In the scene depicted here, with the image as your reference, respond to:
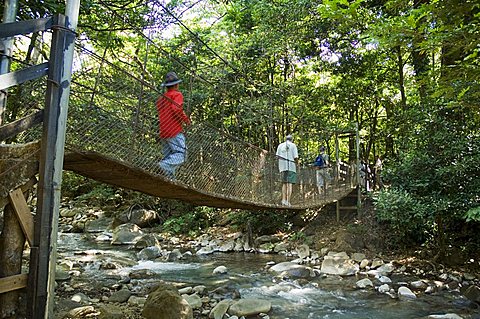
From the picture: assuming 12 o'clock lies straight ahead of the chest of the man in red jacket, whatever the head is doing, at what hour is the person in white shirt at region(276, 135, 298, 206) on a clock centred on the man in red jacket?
The person in white shirt is roughly at 12 o'clock from the man in red jacket.

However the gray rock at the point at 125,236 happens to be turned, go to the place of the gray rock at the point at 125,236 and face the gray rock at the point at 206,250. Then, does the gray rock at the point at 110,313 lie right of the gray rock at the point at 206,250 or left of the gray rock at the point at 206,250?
right

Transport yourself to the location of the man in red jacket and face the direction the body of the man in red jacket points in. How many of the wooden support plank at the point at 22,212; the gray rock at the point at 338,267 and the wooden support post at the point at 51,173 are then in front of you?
1

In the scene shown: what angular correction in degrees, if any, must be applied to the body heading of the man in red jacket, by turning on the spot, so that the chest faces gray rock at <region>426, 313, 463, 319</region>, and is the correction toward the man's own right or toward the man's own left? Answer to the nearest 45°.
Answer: approximately 45° to the man's own right

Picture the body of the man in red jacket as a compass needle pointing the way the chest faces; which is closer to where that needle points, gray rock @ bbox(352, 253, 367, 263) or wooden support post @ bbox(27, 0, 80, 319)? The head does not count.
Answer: the gray rock

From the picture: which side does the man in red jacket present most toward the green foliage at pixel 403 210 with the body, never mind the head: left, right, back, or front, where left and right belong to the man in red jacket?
front

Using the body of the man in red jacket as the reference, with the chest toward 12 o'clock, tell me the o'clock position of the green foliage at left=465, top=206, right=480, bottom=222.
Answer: The green foliage is roughly at 1 o'clock from the man in red jacket.

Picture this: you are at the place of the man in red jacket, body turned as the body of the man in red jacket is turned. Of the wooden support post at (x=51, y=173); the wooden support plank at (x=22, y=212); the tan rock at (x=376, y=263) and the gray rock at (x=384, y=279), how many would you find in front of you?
2

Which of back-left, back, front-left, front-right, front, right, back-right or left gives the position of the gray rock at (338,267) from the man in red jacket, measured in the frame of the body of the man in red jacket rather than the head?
front

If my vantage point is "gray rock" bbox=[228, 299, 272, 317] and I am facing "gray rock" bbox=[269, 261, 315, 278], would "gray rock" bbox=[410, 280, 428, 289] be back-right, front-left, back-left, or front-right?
front-right

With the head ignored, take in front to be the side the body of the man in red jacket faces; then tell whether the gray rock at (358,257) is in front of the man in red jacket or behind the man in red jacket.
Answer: in front

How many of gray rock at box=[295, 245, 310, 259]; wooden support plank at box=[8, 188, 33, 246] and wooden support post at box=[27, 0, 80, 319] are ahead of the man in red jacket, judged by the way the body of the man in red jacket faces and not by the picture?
1

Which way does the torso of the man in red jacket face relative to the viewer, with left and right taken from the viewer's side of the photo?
facing away from the viewer and to the right of the viewer

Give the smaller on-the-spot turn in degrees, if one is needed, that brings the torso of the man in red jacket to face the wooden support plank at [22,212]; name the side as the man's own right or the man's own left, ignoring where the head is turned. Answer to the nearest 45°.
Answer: approximately 180°

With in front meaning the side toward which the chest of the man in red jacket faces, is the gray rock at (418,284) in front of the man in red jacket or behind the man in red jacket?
in front

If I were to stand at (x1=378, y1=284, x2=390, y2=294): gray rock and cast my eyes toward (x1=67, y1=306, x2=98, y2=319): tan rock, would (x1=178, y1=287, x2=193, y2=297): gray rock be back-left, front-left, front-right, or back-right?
front-right
